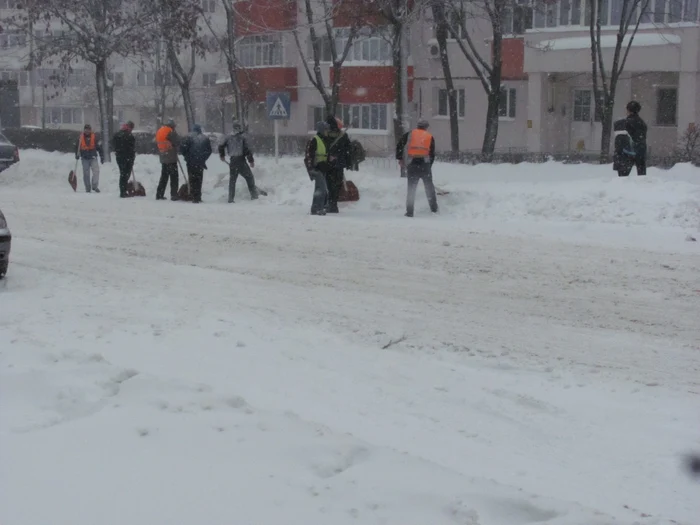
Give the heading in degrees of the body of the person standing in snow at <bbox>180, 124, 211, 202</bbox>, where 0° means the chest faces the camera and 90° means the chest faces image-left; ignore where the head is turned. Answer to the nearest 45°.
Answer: approximately 180°

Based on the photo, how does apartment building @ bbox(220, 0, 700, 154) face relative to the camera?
toward the camera

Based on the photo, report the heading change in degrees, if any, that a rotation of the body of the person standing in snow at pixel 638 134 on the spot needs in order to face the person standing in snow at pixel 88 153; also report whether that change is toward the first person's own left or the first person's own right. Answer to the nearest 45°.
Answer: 0° — they already face them

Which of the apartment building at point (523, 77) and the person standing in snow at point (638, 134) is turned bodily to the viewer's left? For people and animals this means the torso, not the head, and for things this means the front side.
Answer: the person standing in snow

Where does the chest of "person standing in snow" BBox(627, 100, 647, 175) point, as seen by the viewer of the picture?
to the viewer's left

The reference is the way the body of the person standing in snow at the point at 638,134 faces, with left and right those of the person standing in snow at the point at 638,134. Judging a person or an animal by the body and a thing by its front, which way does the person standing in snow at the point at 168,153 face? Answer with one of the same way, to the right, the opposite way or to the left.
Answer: to the right

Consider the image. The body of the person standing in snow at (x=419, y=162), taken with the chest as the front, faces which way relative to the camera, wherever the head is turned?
away from the camera

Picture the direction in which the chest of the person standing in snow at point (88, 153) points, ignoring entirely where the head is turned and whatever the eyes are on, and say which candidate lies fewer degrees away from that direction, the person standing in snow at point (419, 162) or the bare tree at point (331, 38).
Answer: the person standing in snow

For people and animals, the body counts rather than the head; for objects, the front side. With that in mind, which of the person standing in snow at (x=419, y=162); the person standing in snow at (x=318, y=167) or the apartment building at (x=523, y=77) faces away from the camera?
the person standing in snow at (x=419, y=162)

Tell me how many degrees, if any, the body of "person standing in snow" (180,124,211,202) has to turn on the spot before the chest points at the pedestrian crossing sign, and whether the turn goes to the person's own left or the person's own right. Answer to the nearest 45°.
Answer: approximately 45° to the person's own right

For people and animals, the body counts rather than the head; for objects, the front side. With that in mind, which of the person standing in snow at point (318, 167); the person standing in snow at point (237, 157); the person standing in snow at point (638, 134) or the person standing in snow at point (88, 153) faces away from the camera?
the person standing in snow at point (237, 157)

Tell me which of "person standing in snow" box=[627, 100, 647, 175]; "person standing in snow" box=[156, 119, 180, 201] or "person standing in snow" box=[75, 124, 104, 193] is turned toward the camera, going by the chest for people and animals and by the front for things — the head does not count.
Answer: "person standing in snow" box=[75, 124, 104, 193]

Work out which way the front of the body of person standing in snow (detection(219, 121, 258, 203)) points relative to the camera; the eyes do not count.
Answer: away from the camera
